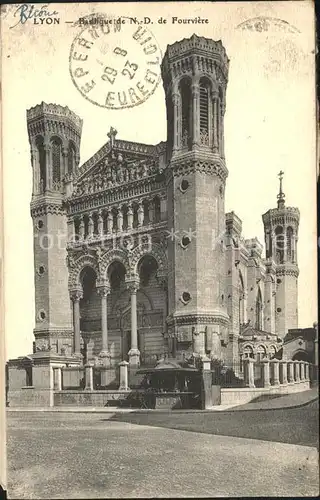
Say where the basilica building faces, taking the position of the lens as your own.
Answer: facing the viewer and to the left of the viewer
